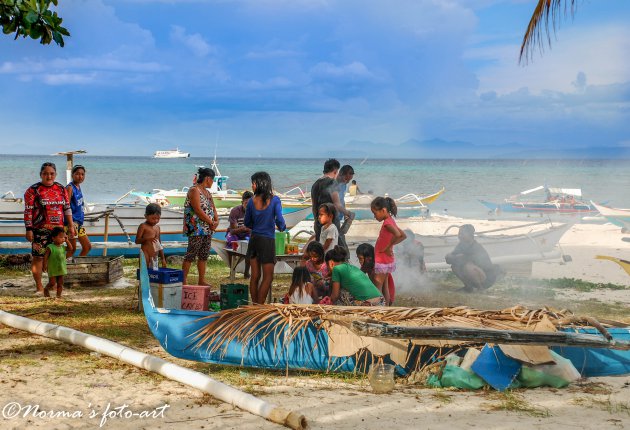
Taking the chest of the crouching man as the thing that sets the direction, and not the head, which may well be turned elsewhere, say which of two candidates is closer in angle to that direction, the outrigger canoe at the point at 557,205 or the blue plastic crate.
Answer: the blue plastic crate

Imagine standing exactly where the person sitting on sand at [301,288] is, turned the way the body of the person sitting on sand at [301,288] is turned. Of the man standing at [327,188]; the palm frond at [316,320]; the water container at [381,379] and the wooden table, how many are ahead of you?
2

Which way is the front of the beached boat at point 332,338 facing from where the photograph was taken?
facing to the left of the viewer

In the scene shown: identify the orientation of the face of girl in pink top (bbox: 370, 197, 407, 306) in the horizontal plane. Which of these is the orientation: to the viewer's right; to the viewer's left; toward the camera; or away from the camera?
to the viewer's left

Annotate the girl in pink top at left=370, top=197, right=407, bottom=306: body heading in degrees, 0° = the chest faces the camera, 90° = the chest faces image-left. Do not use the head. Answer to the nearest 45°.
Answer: approximately 90°

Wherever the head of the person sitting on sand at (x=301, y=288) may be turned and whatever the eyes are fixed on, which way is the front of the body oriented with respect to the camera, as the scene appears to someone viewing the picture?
away from the camera

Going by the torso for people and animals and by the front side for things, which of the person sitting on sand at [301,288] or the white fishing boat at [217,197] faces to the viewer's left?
the white fishing boat

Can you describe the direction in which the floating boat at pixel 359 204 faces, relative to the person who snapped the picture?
facing to the right of the viewer

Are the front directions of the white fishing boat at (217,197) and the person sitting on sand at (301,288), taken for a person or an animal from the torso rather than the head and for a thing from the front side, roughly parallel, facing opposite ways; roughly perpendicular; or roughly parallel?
roughly perpendicular
